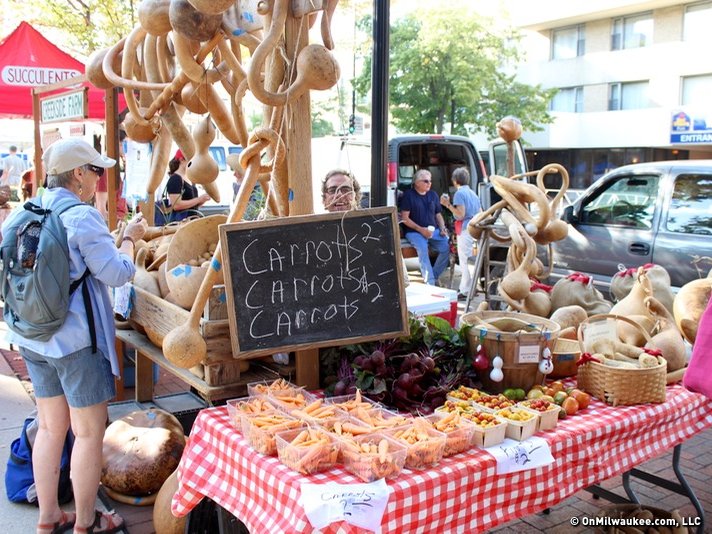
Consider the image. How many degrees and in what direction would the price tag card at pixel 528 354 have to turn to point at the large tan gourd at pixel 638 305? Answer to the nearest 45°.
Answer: approximately 135° to its left

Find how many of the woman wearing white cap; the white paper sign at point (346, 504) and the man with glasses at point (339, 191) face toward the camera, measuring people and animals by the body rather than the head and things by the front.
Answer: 2

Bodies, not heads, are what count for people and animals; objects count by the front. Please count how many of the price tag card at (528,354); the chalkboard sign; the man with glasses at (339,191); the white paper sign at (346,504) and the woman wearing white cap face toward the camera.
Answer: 4

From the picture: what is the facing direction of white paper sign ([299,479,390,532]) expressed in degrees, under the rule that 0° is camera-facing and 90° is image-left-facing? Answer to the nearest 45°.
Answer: approximately 0°

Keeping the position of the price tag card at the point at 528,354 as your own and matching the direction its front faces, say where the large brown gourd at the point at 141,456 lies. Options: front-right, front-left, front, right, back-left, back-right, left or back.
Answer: right

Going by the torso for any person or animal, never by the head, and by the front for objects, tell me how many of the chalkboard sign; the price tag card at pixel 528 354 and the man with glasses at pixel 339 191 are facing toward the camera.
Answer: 3

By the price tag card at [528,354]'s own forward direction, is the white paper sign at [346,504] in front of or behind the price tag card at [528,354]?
in front

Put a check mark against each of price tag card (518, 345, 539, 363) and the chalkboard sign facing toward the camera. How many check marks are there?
2

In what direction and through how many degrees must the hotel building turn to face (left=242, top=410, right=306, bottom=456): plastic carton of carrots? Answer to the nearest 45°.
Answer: approximately 45° to its left

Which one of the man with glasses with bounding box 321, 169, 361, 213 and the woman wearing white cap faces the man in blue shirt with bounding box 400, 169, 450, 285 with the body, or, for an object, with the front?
the woman wearing white cap

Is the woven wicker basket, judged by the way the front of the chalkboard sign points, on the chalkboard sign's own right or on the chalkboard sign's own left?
on the chalkboard sign's own left

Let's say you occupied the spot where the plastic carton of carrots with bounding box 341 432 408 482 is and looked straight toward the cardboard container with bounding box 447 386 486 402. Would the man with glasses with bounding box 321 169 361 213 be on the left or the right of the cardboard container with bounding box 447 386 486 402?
left

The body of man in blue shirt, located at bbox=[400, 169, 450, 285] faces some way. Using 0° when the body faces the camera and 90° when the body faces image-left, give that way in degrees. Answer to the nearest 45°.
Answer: approximately 315°

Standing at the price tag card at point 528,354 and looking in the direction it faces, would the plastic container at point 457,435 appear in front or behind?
in front
